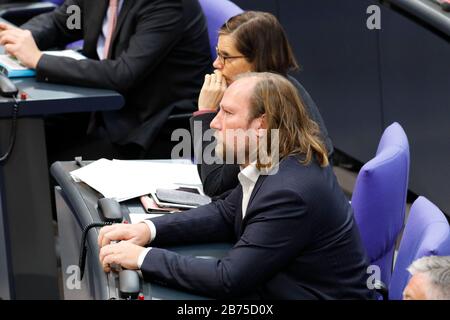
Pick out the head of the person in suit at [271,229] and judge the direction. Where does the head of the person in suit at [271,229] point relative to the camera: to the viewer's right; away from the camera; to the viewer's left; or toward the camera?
to the viewer's left

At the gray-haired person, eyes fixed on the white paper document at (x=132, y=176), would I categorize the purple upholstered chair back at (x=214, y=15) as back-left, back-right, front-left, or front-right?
front-right

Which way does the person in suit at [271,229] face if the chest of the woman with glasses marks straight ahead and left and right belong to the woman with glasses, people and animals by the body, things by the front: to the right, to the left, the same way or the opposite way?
the same way

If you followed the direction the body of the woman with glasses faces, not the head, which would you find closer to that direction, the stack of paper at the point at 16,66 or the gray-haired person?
the stack of paper

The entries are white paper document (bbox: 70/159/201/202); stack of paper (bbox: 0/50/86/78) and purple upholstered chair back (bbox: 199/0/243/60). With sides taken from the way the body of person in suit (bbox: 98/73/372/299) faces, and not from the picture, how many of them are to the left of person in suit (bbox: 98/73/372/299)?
0

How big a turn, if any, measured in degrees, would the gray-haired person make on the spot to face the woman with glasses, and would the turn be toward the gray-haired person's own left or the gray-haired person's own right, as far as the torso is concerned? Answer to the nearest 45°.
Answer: approximately 45° to the gray-haired person's own right

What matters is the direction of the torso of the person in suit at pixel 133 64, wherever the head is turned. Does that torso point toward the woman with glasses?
no

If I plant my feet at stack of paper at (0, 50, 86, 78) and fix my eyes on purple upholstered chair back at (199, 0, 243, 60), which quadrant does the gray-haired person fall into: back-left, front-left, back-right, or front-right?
front-right

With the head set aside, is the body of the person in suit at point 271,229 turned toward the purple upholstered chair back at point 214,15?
no

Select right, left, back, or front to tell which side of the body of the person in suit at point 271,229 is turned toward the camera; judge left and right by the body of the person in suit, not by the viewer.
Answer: left

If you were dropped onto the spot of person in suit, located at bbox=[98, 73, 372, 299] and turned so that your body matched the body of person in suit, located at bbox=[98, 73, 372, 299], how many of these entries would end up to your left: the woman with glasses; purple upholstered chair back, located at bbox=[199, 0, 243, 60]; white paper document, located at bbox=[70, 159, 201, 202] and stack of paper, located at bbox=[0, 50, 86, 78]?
0

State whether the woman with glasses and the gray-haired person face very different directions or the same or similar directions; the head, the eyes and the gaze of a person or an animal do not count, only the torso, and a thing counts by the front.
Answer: same or similar directions

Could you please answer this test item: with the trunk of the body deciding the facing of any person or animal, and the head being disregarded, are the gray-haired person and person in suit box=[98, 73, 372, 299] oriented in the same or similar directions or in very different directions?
same or similar directions

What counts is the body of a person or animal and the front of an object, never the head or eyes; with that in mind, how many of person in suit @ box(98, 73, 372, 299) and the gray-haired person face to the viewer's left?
2

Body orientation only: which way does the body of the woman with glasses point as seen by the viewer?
to the viewer's left

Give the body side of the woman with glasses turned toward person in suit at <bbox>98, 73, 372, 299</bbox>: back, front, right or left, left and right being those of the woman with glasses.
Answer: left

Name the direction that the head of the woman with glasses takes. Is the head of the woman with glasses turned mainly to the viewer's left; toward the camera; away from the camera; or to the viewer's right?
to the viewer's left

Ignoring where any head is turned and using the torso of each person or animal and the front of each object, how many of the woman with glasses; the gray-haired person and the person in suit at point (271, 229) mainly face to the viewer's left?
3

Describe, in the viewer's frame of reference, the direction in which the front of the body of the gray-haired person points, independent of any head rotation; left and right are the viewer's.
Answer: facing to the left of the viewer
